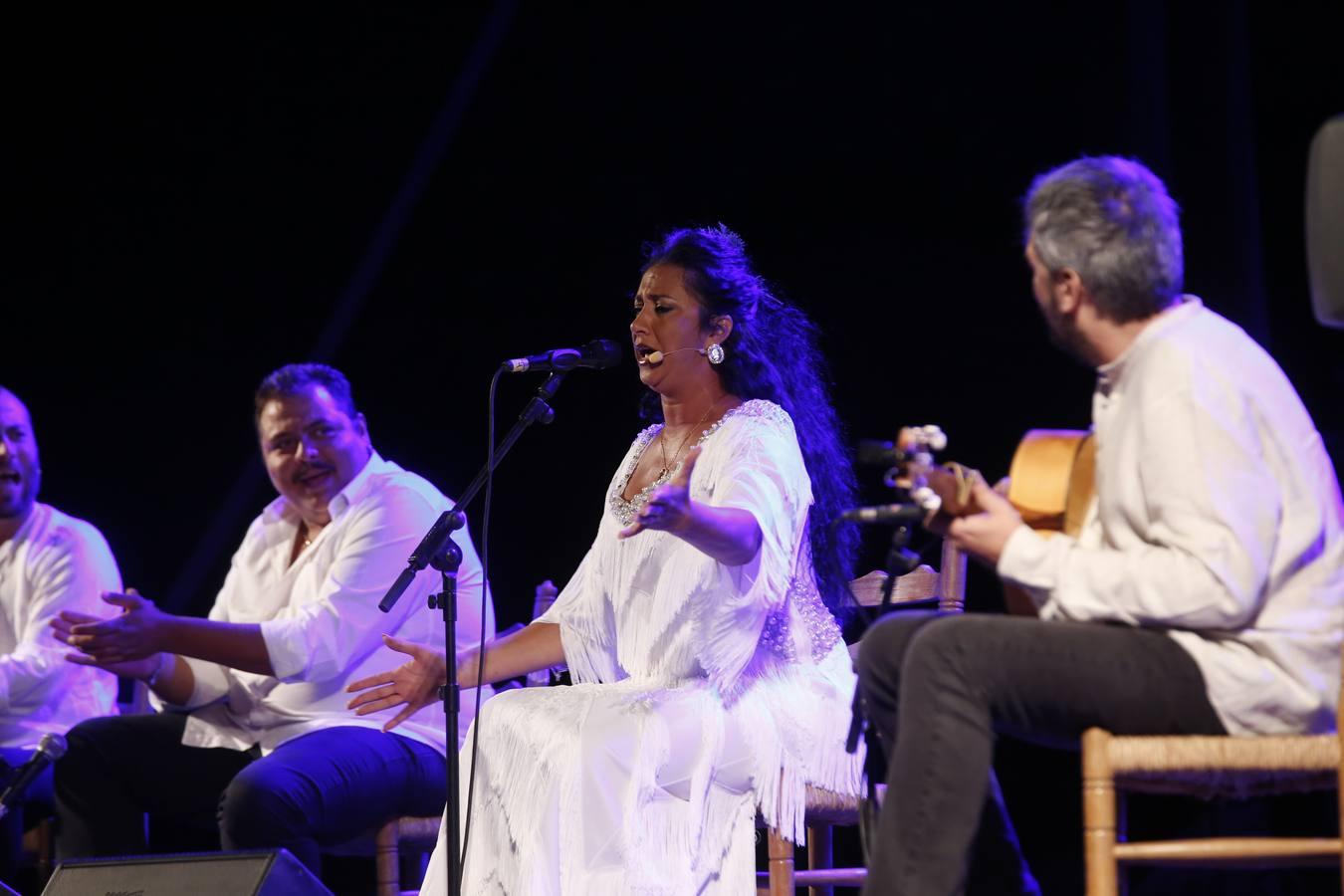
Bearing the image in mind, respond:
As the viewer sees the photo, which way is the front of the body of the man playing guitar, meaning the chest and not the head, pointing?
to the viewer's left

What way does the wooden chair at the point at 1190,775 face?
to the viewer's left

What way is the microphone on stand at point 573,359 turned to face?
to the viewer's right

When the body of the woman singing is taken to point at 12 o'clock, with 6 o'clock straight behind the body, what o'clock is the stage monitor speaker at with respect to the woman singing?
The stage monitor speaker is roughly at 1 o'clock from the woman singing.

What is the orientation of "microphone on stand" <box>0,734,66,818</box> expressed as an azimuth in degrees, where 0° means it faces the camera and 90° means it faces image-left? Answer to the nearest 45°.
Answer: approximately 270°

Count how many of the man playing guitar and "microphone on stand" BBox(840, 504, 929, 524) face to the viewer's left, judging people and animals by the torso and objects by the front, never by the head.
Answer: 1

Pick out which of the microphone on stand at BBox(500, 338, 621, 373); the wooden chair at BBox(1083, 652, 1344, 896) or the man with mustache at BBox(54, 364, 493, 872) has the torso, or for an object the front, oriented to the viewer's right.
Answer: the microphone on stand

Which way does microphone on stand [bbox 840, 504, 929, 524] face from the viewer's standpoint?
to the viewer's right

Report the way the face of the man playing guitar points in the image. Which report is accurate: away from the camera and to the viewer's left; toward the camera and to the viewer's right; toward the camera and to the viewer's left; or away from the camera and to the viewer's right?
away from the camera and to the viewer's left

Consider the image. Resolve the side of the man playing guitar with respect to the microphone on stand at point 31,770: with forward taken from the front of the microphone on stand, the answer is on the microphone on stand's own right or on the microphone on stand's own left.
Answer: on the microphone on stand's own right

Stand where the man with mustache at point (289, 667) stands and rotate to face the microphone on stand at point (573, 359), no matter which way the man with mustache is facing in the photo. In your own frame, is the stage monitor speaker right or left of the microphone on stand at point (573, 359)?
right

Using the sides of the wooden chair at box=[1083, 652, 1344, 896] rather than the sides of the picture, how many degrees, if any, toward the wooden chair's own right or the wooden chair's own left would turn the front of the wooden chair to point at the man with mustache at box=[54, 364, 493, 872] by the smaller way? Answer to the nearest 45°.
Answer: approximately 45° to the wooden chair's own right
